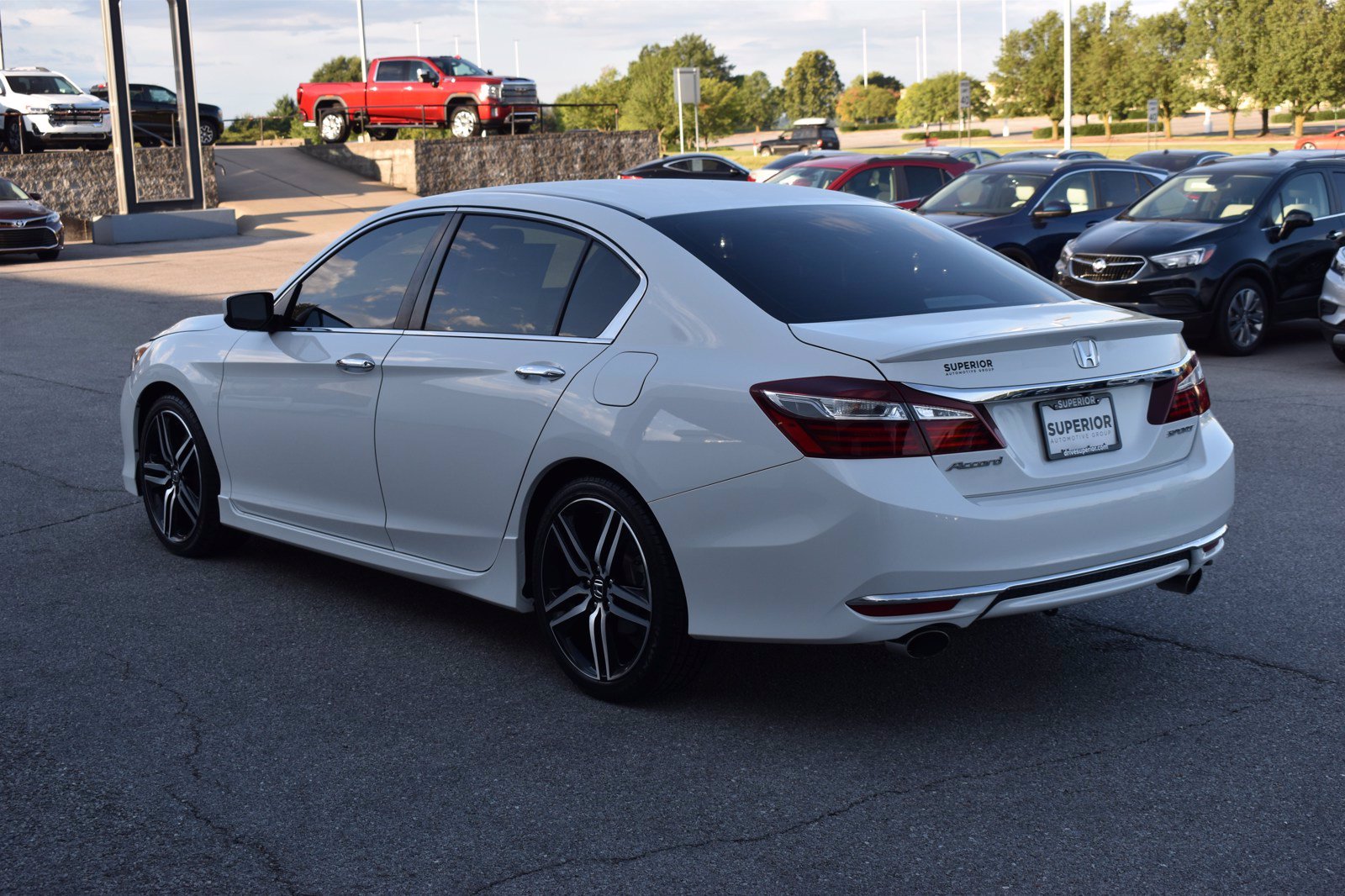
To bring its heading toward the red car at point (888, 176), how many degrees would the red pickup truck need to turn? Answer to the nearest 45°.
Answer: approximately 45° to its right

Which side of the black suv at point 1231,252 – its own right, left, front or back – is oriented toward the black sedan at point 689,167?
right

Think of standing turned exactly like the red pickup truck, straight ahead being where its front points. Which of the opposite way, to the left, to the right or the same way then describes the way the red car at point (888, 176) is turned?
to the right

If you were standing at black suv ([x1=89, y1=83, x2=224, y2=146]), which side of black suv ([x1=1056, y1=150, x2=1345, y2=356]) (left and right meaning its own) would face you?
right

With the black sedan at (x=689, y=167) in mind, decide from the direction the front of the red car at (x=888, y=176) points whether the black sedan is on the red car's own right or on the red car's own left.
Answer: on the red car's own right

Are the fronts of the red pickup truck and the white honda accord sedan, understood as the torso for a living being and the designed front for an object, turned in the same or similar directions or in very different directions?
very different directions

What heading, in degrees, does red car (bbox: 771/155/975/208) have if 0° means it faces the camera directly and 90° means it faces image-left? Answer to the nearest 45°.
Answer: approximately 45°

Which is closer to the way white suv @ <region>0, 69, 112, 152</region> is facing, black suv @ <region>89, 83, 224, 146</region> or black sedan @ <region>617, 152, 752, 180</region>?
the black sedan

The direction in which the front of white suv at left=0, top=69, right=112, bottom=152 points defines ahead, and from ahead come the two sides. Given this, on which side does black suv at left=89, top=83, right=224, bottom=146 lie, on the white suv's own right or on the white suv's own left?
on the white suv's own left

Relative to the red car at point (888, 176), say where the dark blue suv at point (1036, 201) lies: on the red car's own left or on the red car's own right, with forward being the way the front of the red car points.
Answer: on the red car's own left

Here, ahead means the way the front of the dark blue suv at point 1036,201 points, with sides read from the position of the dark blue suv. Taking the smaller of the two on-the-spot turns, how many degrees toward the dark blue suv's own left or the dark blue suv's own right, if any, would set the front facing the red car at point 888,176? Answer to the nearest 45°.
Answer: approximately 90° to the dark blue suv's own right
